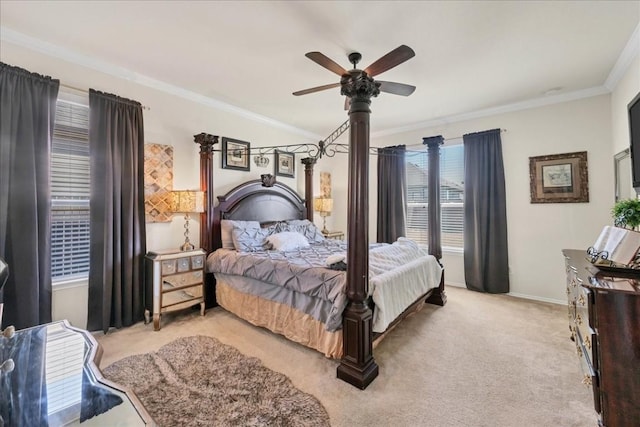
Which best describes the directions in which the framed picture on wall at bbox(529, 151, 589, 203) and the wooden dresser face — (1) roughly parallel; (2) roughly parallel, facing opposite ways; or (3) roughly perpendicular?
roughly perpendicular

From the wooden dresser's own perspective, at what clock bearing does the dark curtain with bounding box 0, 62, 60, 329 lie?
The dark curtain is roughly at 11 o'clock from the wooden dresser.

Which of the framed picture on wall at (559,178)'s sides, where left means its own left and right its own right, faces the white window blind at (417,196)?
right

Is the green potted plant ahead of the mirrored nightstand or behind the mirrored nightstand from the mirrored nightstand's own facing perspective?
ahead

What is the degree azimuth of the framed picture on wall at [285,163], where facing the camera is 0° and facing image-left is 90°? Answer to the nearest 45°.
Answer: approximately 315°

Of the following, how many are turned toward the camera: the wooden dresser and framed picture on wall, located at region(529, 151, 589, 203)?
1

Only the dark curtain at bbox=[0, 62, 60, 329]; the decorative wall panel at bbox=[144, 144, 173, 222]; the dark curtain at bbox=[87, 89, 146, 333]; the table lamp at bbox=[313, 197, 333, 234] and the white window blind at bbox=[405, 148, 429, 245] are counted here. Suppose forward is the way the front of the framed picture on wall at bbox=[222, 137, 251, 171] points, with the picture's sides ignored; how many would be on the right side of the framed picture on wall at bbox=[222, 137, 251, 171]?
3

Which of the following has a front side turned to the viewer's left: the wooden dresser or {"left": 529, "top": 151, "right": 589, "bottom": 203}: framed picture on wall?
the wooden dresser

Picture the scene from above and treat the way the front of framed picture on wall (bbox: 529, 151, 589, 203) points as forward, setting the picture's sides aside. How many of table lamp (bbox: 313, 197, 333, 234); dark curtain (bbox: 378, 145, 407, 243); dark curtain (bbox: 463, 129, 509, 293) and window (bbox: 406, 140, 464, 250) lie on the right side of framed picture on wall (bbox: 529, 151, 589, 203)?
4

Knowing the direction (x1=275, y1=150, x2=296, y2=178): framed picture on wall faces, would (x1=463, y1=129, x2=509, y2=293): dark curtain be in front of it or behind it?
in front

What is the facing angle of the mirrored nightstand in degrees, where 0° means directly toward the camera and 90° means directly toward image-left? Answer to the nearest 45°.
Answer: approximately 315°

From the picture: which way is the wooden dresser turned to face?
to the viewer's left

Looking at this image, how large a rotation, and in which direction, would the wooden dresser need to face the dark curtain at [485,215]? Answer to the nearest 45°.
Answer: approximately 45° to its right

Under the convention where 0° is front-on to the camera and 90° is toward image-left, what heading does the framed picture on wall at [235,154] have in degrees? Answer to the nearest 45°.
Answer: approximately 315°

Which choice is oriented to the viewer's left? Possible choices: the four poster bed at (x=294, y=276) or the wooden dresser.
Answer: the wooden dresser
